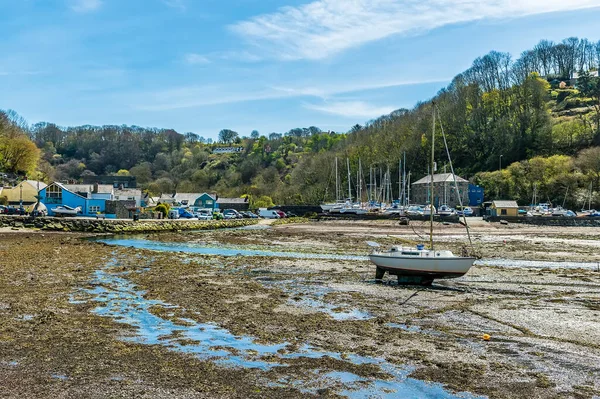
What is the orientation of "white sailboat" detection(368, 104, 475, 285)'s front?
to the viewer's right
